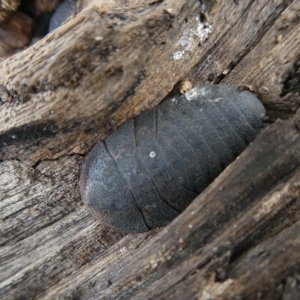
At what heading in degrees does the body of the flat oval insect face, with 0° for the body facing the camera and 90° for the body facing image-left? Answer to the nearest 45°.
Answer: approximately 45°
